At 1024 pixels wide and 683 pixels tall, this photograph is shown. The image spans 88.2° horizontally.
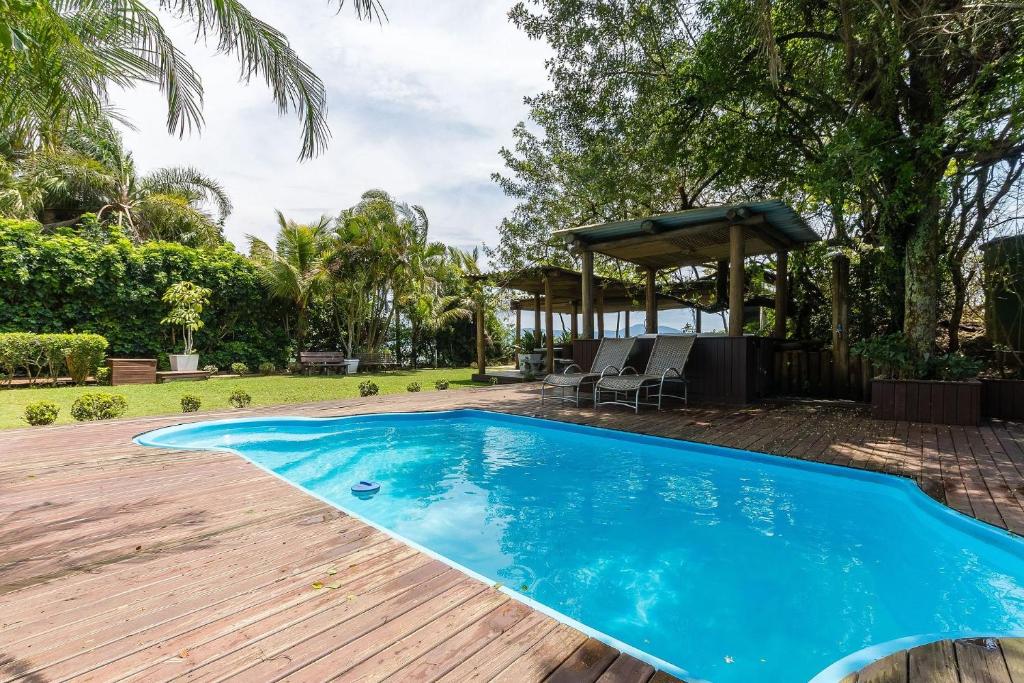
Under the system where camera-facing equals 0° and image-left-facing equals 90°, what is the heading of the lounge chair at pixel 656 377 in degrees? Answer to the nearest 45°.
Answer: approximately 45°

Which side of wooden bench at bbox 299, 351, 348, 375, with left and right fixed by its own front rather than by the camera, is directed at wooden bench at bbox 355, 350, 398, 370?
left

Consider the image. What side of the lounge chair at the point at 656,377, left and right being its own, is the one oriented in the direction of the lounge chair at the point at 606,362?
right

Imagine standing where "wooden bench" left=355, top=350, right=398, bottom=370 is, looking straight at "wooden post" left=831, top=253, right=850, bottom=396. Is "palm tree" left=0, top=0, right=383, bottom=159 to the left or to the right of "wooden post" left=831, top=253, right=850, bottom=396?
right

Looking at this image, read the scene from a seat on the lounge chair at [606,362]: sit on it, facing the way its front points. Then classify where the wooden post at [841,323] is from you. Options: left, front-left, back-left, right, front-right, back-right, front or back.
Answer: back-left

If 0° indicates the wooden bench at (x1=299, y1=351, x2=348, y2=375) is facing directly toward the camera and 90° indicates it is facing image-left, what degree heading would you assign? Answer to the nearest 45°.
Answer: approximately 315°
